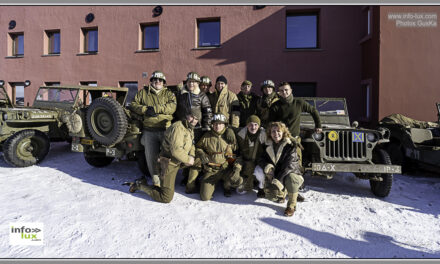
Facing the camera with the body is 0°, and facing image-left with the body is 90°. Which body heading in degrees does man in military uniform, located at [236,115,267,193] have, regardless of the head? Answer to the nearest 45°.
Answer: approximately 0°

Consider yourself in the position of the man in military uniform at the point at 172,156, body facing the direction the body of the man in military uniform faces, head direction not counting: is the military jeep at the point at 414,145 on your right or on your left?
on your left

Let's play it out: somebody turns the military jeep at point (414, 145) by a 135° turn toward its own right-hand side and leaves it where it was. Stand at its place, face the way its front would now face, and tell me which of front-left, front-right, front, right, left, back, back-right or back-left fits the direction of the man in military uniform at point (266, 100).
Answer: front

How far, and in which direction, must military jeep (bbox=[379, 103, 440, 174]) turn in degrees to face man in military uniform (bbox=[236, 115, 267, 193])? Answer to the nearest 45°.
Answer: approximately 135° to its right

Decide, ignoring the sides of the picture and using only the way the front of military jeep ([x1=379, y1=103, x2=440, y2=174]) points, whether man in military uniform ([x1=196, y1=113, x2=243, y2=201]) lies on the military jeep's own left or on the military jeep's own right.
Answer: on the military jeep's own right

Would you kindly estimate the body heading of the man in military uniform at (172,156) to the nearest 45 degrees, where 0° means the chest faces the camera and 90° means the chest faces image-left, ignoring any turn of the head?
approximately 315°
